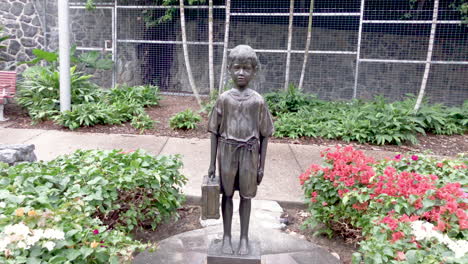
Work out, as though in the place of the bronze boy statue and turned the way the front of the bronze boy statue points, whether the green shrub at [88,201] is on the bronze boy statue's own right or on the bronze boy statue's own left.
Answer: on the bronze boy statue's own right

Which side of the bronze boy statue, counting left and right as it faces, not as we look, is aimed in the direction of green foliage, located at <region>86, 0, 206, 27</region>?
back

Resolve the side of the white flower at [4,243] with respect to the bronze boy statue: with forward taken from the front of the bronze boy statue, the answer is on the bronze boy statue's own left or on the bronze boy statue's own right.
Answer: on the bronze boy statue's own right

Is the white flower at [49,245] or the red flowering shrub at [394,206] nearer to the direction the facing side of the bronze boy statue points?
the white flower

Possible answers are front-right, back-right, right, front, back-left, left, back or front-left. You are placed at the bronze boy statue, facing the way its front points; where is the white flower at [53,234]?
front-right

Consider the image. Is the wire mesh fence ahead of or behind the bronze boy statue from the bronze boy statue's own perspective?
behind

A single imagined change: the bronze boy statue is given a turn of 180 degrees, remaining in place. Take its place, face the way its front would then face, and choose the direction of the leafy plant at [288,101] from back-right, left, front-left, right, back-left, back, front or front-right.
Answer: front

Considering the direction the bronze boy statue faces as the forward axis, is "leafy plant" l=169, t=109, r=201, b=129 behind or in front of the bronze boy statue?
behind

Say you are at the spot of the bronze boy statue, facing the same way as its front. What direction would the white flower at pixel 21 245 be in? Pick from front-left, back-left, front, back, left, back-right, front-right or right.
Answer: front-right

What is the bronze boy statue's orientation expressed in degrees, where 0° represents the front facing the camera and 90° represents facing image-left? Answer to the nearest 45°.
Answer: approximately 0°

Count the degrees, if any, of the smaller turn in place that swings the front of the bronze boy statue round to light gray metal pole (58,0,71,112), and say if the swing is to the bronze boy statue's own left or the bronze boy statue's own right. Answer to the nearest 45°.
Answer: approximately 135° to the bronze boy statue's own right
